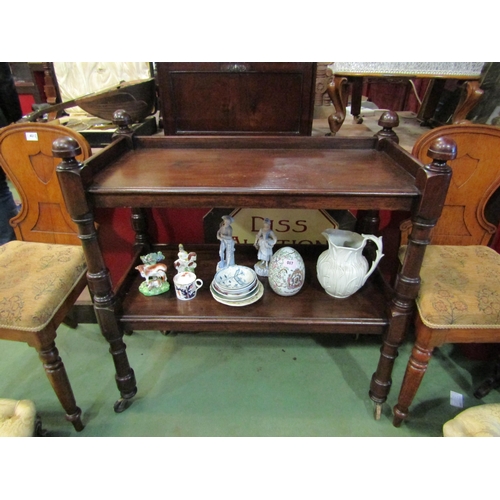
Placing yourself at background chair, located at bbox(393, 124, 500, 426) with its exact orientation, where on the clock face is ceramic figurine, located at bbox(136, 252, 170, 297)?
The ceramic figurine is roughly at 2 o'clock from the background chair.

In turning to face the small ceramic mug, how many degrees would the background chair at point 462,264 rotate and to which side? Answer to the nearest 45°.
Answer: approximately 45° to its right

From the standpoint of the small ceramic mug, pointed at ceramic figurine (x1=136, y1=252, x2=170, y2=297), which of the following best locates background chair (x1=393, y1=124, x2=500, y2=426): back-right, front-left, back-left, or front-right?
back-right

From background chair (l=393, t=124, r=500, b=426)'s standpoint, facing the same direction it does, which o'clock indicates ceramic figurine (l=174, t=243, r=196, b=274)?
The ceramic figurine is roughly at 2 o'clock from the background chair.

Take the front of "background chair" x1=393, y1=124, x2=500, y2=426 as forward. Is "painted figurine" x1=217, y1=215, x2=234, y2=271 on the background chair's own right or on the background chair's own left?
on the background chair's own right

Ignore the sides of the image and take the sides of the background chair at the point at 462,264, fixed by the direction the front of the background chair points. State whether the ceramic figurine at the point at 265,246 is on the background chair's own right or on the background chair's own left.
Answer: on the background chair's own right

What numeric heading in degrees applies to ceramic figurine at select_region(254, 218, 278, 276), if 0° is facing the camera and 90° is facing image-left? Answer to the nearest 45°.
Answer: approximately 0°

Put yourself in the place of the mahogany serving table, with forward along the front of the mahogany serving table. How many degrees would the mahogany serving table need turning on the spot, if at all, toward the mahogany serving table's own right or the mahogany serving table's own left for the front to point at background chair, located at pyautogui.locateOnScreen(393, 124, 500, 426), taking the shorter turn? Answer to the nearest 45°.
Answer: approximately 90° to the mahogany serving table's own left

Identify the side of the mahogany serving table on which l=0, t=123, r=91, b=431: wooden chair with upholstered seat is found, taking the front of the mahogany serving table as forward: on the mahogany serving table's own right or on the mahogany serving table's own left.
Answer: on the mahogany serving table's own right

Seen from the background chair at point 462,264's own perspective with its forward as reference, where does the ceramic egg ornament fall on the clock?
The ceramic egg ornament is roughly at 2 o'clock from the background chair.
